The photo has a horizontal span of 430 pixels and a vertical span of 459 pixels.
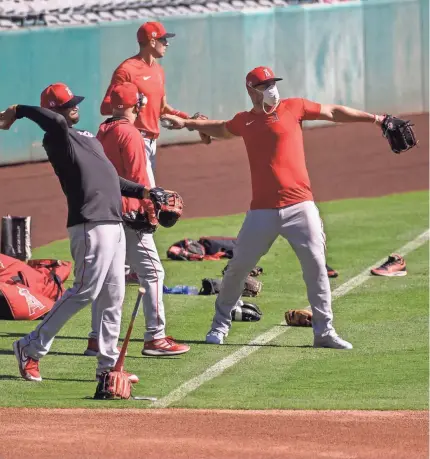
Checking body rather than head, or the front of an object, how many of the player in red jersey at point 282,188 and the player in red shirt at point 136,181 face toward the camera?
1

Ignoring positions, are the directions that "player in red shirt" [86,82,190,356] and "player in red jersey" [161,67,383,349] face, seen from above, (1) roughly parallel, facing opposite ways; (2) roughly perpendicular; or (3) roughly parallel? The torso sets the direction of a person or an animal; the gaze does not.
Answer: roughly perpendicular
